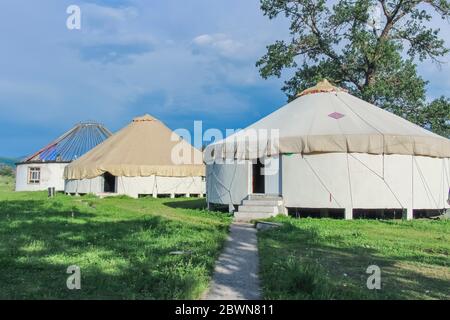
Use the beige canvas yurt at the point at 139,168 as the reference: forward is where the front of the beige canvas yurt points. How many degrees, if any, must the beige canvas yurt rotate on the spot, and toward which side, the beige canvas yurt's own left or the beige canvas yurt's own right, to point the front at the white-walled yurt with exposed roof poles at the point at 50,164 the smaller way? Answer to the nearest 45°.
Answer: approximately 90° to the beige canvas yurt's own right

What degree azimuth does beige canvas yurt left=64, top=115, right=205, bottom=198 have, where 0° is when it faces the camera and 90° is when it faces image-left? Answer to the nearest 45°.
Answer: approximately 45°
